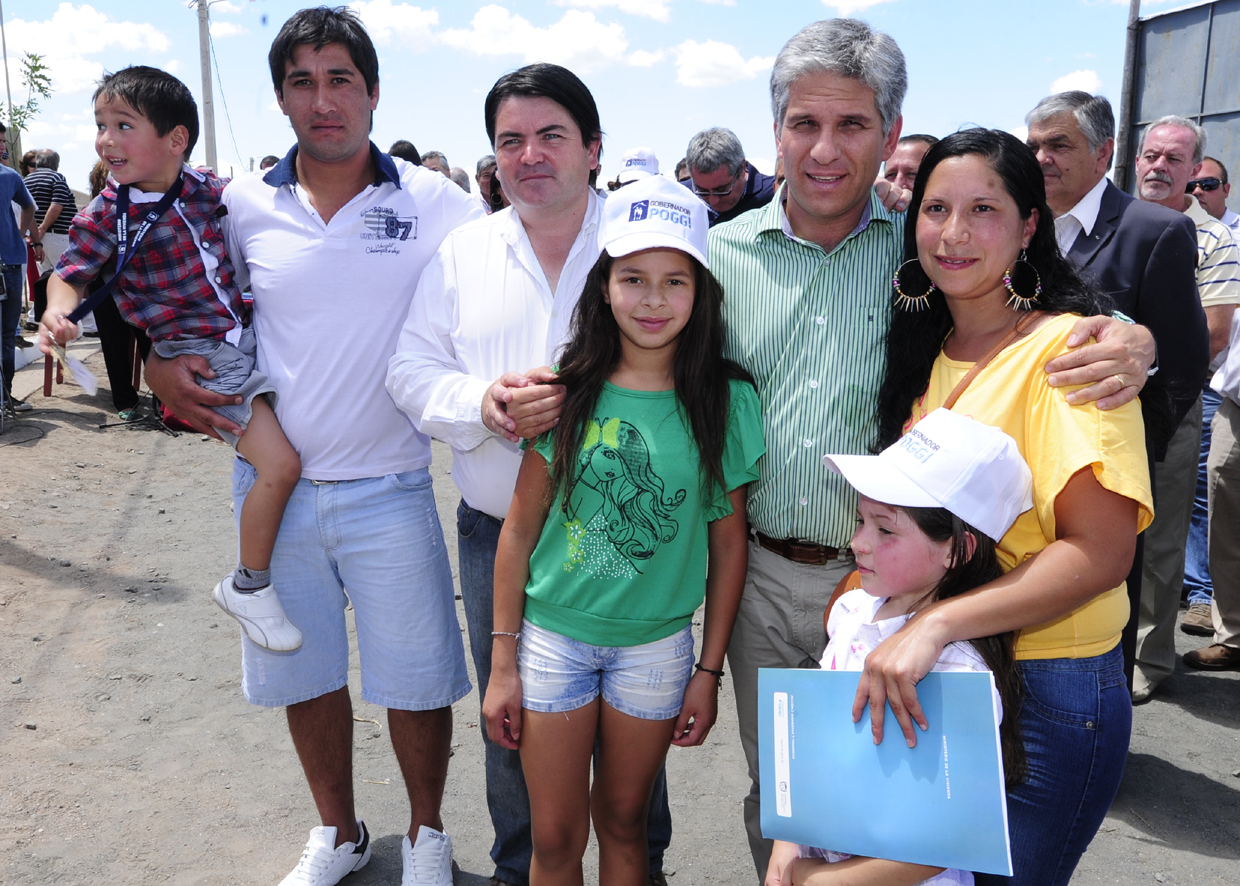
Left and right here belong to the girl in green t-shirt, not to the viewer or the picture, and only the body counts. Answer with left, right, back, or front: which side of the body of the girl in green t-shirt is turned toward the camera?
front

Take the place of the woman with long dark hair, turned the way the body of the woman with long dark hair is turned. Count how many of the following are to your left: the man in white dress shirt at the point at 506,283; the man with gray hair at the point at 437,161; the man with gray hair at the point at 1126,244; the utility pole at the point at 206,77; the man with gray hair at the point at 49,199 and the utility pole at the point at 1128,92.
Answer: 0

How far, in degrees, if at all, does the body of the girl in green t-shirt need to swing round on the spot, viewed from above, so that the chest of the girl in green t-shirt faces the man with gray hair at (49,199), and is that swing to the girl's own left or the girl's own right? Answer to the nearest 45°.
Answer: approximately 135° to the girl's own right

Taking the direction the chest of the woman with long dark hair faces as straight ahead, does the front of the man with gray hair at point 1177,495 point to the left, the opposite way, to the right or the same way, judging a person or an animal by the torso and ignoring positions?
the same way

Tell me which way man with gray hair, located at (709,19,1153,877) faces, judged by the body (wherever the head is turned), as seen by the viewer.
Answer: toward the camera

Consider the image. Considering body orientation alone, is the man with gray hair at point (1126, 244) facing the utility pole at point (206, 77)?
no

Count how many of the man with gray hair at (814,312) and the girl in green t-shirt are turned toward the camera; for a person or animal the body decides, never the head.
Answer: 2

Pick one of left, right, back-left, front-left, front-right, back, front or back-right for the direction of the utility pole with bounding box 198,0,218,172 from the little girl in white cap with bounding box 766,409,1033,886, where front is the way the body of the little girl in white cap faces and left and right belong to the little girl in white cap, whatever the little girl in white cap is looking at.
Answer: right

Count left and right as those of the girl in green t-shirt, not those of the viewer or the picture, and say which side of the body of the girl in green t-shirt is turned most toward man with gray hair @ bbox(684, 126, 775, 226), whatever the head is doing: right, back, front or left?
back

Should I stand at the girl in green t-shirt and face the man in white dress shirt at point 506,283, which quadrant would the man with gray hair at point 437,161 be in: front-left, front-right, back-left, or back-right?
front-right

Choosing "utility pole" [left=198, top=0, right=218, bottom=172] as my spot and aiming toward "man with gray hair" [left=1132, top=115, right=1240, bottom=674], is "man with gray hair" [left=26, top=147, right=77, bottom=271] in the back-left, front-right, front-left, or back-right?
front-right

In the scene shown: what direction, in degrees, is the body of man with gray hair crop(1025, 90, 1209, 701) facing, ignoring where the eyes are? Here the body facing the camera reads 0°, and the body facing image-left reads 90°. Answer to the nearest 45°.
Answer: approximately 45°

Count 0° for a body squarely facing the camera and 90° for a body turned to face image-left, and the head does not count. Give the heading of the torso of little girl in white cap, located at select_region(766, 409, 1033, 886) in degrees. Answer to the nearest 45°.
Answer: approximately 45°

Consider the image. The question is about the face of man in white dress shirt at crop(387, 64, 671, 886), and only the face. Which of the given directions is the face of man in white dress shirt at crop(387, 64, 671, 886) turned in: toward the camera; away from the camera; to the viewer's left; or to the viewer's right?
toward the camera

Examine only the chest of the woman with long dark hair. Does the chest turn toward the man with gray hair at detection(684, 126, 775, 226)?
no

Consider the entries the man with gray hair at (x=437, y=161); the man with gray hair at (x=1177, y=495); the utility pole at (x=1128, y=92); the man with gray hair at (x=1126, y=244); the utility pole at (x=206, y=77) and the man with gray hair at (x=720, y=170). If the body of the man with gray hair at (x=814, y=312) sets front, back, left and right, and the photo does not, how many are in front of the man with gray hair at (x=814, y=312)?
0

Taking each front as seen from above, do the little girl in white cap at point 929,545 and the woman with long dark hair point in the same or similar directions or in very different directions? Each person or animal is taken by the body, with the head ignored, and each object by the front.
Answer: same or similar directions
